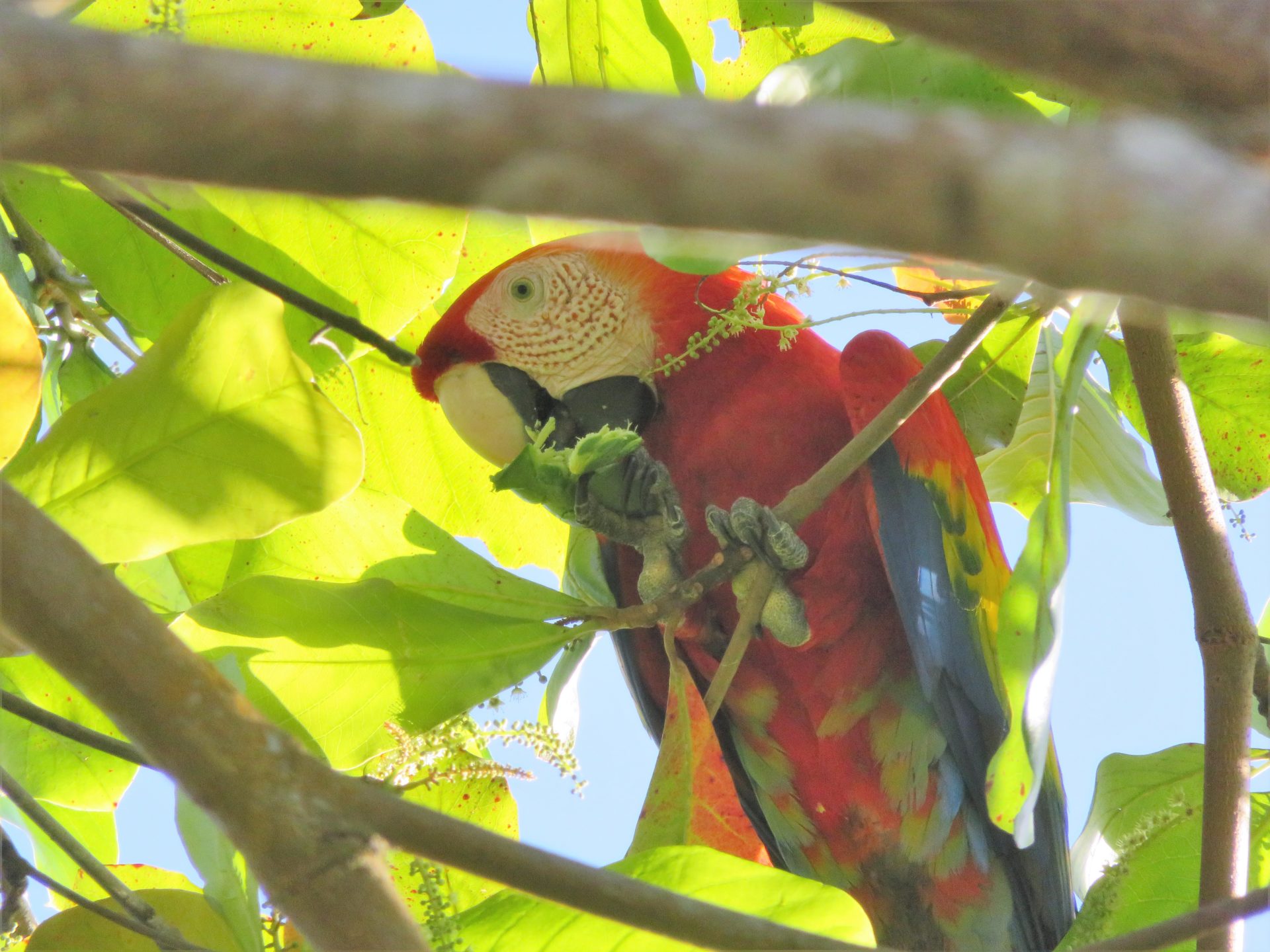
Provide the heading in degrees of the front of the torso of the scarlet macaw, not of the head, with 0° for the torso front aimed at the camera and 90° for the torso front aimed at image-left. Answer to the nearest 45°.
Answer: approximately 45°

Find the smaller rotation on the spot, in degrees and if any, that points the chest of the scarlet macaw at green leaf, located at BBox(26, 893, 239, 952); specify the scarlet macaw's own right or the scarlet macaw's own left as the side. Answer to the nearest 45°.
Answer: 0° — it already faces it

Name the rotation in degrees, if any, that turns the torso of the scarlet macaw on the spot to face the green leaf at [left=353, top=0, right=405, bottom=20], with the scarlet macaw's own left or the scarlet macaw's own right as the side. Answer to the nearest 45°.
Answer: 0° — it already faces it
